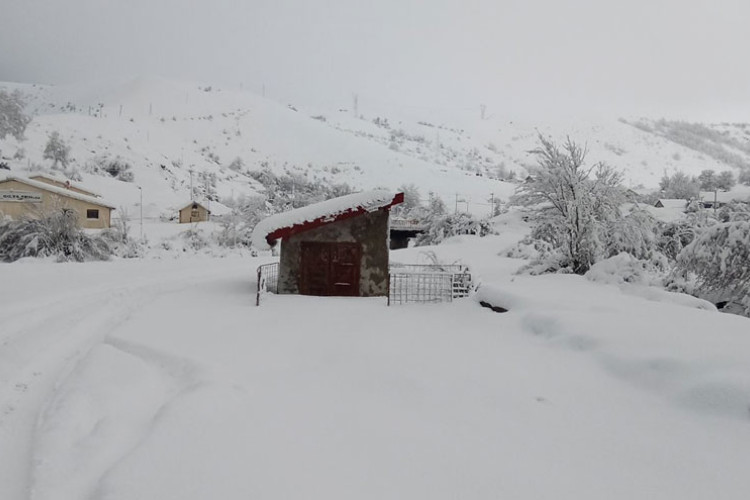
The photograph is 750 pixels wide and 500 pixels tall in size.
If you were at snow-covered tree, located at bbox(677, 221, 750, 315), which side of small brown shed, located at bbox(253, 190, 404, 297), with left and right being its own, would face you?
left

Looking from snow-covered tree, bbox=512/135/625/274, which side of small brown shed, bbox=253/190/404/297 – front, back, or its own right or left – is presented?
left

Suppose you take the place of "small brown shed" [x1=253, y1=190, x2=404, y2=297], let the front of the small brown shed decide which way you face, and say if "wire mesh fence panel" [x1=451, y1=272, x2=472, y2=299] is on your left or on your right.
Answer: on your left

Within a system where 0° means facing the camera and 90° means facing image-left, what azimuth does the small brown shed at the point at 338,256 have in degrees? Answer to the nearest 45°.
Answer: approximately 0°

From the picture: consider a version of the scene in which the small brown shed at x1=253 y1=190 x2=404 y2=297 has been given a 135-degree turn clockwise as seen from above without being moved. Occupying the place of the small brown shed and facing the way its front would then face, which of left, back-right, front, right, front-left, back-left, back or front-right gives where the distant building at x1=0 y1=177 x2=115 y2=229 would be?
front

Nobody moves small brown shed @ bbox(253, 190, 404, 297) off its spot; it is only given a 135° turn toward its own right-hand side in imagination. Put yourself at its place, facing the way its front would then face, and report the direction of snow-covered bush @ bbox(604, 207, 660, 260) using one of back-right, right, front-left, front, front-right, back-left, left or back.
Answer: back-right

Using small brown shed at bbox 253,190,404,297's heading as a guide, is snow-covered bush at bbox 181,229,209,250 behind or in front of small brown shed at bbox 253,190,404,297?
behind

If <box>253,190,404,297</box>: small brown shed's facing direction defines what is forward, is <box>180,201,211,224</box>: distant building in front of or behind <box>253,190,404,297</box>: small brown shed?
behind

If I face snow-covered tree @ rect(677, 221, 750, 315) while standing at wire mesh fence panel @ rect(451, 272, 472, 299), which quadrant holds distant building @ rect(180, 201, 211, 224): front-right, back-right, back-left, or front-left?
back-left

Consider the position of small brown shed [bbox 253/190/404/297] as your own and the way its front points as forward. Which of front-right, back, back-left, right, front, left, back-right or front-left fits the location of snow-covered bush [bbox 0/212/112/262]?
back-right

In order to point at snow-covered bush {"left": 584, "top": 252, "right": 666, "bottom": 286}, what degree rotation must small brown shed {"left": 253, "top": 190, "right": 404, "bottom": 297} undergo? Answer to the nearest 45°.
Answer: approximately 90° to its left

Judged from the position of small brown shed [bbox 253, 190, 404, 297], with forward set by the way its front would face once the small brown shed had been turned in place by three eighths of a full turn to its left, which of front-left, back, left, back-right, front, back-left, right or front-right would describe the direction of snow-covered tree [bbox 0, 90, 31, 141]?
left

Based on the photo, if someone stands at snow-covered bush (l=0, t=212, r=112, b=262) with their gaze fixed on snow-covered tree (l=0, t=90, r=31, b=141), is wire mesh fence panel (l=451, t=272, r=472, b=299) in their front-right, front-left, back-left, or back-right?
back-right

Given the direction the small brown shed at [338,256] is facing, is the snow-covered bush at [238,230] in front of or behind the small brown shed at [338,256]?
behind
